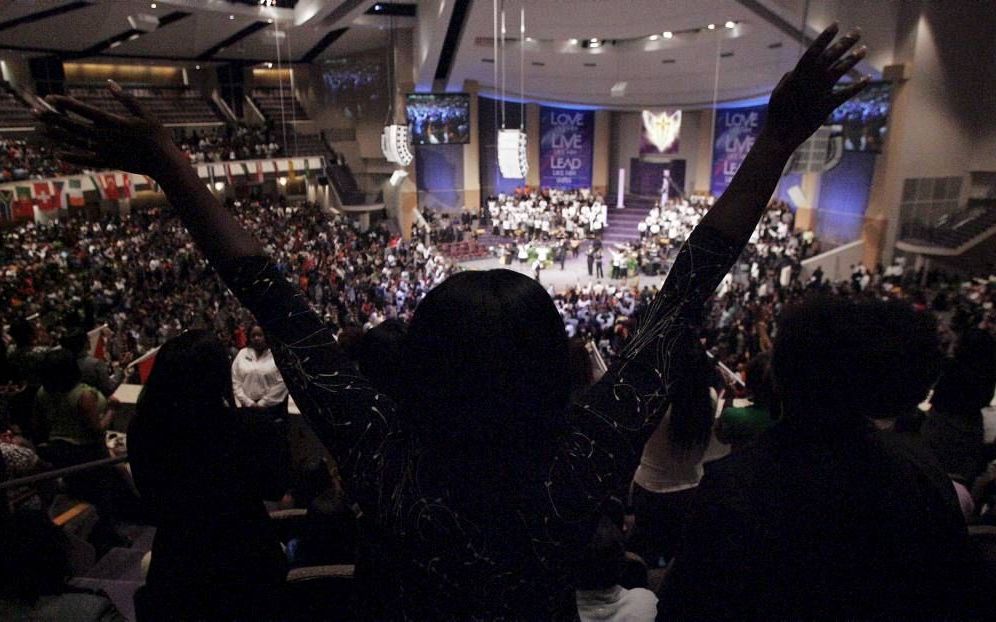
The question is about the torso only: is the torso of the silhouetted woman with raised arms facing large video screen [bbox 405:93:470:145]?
yes

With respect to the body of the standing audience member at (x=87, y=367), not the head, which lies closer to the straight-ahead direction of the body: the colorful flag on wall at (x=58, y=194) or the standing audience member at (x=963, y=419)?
the colorful flag on wall

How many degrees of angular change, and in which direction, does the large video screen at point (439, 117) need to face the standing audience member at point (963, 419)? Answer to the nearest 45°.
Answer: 0° — it already faces them

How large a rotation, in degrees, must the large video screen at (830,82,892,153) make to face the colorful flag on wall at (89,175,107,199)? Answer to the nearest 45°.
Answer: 0° — it already faces it

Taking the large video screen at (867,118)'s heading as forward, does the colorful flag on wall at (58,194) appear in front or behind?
in front

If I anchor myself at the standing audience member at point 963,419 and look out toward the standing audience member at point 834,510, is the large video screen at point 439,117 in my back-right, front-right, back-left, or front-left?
back-right

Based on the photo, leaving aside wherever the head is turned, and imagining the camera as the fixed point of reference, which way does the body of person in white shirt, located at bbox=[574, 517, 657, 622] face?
away from the camera

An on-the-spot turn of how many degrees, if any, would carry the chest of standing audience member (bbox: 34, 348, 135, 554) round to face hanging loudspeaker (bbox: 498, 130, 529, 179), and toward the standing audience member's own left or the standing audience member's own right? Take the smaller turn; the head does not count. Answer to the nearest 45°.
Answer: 0° — they already face it

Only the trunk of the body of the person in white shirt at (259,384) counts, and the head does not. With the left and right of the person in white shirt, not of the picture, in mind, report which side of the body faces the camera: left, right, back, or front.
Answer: front

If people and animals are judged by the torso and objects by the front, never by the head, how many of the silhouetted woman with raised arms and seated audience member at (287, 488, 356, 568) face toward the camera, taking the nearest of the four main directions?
0

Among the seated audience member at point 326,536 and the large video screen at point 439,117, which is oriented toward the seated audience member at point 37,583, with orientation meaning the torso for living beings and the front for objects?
the large video screen

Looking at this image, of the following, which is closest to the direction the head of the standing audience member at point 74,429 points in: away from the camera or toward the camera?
away from the camera

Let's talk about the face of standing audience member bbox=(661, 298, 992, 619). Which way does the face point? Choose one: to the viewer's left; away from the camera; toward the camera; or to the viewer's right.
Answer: away from the camera

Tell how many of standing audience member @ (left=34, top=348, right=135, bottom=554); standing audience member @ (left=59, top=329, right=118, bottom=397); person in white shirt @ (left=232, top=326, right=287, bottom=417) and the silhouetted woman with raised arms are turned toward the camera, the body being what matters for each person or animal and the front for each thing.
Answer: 1

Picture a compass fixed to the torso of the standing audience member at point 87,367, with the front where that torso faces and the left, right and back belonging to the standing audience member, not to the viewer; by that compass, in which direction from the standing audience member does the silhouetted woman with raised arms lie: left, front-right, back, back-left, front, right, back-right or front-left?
back-right

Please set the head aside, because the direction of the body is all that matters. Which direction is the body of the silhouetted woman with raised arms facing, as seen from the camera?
away from the camera

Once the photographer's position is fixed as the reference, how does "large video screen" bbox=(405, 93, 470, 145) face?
facing the viewer

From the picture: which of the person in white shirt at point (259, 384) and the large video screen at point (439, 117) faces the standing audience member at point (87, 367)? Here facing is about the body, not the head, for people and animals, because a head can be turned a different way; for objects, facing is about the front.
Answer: the large video screen
